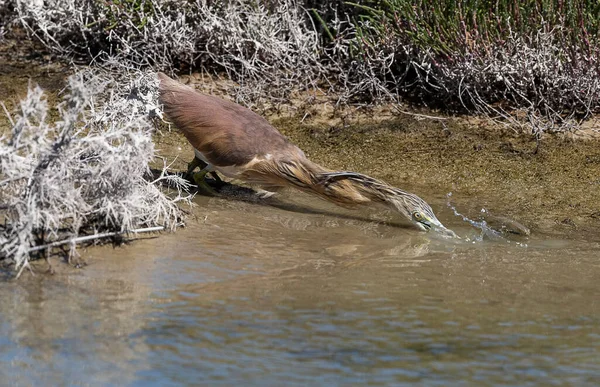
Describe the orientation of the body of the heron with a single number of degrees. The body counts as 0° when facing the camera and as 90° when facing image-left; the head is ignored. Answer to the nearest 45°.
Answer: approximately 270°

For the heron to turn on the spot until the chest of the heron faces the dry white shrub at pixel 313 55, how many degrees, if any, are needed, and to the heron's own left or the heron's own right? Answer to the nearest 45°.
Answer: approximately 90° to the heron's own left

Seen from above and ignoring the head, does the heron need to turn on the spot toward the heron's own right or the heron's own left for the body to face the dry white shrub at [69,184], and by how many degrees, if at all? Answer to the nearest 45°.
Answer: approximately 135° to the heron's own right

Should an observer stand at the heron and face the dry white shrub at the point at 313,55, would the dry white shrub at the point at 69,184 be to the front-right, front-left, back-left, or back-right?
back-left
